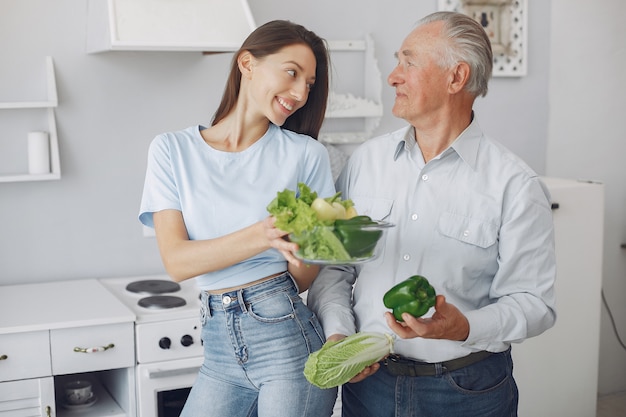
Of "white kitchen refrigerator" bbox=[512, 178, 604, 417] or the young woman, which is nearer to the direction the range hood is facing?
the young woman

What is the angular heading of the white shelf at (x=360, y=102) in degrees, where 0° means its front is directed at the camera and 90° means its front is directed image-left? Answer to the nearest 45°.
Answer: approximately 0°

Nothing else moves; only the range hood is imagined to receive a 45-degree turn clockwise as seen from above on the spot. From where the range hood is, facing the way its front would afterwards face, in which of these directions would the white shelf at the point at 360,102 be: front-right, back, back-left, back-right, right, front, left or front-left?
back

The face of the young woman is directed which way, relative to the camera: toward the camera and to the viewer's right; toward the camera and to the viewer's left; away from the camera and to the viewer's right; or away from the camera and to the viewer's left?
toward the camera and to the viewer's right

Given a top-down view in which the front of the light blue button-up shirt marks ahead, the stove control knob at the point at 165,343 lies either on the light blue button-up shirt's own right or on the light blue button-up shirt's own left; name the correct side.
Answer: on the light blue button-up shirt's own right

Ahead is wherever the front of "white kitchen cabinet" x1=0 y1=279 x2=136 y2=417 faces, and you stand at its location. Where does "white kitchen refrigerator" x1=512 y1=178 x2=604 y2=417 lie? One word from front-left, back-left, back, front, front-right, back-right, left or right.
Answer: left

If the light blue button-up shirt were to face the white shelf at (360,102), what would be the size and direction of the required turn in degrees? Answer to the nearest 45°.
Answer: approximately 135° to its right
